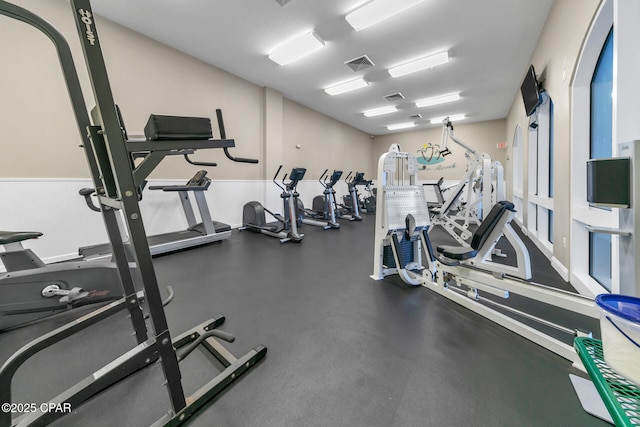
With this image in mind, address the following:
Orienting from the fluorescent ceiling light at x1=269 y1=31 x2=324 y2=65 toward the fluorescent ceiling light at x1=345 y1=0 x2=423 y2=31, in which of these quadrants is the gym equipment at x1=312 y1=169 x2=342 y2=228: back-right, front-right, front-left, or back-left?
back-left

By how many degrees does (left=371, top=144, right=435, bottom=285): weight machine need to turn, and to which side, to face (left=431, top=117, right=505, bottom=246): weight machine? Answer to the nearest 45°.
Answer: approximately 90° to its left

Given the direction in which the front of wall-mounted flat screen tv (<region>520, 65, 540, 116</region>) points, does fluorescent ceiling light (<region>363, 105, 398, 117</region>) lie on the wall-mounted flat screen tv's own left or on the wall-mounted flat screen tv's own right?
on the wall-mounted flat screen tv's own right

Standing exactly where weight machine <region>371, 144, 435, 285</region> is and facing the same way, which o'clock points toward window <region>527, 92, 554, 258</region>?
The window is roughly at 9 o'clock from the weight machine.

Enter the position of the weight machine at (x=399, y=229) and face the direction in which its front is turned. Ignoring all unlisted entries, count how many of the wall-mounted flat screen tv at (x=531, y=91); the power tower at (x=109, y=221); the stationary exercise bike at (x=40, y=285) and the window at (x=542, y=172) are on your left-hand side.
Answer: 2

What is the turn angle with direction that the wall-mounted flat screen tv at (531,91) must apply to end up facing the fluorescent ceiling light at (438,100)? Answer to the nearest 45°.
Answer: approximately 90° to its right

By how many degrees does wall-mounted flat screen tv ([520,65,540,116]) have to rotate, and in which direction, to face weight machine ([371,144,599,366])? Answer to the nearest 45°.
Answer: approximately 45° to its left

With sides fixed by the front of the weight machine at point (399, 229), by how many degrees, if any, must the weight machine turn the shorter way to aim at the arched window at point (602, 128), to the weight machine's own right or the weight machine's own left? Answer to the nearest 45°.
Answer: approximately 45° to the weight machine's own left
